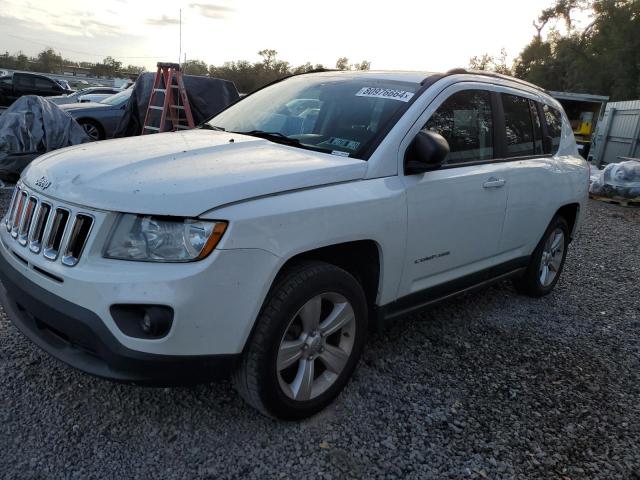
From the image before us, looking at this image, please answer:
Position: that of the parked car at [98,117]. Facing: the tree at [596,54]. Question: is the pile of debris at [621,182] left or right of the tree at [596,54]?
right

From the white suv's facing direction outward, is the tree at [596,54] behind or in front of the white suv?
behind

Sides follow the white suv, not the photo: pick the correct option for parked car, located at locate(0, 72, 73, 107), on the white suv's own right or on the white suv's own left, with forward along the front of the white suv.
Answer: on the white suv's own right

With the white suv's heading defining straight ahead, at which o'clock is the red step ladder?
The red step ladder is roughly at 4 o'clock from the white suv.

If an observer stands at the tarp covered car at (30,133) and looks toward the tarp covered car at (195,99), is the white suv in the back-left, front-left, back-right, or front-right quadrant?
back-right

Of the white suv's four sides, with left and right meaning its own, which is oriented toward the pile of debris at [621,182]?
back

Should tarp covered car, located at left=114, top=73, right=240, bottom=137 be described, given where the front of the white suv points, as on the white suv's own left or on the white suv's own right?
on the white suv's own right

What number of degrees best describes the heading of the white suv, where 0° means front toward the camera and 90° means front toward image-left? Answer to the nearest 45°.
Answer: approximately 45°

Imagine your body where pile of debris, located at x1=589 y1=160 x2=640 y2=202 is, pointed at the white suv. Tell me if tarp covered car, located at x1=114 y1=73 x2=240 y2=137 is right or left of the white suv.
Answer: right
